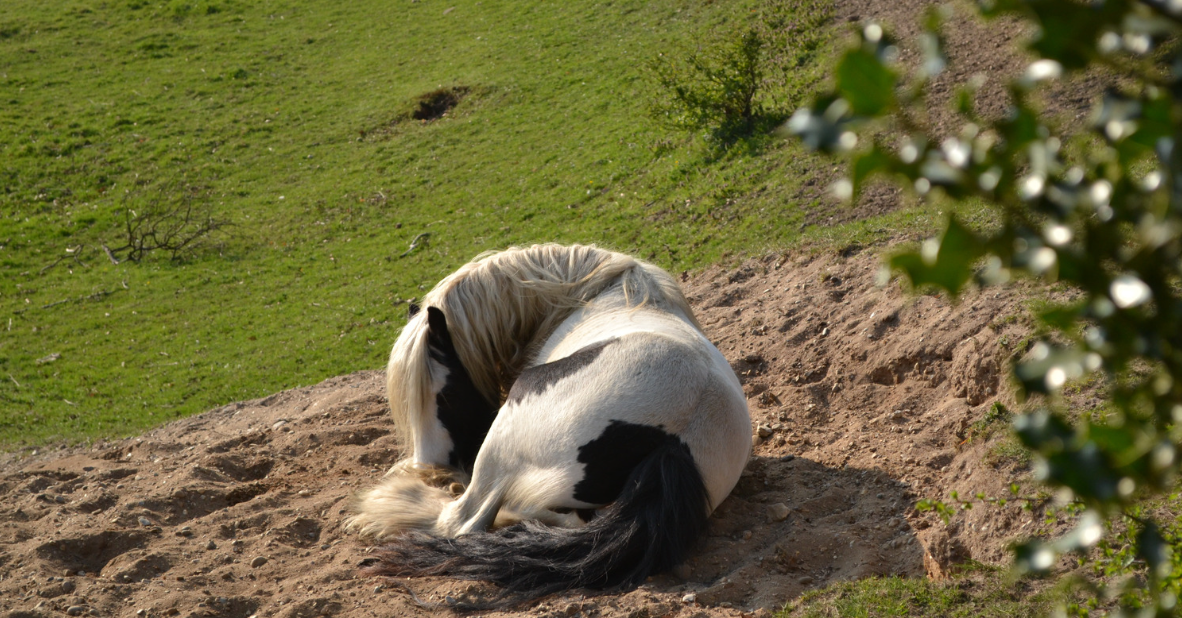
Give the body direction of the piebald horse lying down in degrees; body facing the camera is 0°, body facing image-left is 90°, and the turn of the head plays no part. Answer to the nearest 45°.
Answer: approximately 135°
